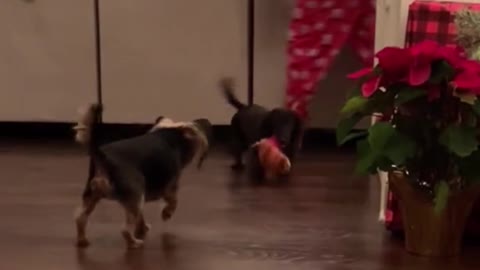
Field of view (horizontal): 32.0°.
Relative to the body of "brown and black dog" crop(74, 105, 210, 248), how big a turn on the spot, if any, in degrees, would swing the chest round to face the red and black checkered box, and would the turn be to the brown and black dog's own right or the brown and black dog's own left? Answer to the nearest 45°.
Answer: approximately 45° to the brown and black dog's own right

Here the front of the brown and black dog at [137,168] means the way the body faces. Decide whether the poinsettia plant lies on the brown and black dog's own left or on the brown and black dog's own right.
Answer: on the brown and black dog's own right

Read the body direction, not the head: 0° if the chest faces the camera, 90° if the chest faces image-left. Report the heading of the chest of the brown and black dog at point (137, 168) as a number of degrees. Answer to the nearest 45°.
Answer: approximately 225°

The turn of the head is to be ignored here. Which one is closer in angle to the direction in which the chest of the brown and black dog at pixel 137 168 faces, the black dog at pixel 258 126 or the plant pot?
the black dog

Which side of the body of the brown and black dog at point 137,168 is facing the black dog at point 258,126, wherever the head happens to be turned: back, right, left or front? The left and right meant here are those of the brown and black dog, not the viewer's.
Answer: front

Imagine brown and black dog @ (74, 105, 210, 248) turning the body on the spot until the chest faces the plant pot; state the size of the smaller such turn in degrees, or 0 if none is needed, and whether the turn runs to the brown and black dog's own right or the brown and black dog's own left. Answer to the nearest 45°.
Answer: approximately 45° to the brown and black dog's own right

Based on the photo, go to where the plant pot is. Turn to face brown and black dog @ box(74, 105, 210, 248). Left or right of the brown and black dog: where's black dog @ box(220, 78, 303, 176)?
right
